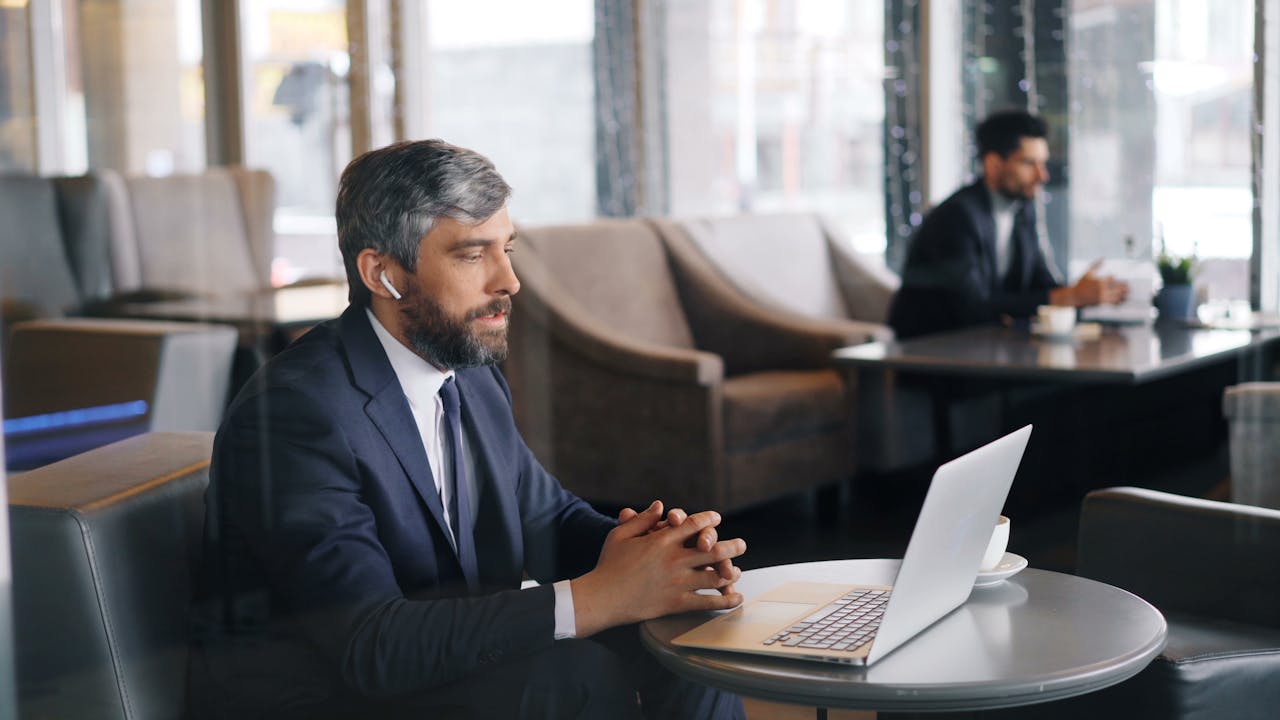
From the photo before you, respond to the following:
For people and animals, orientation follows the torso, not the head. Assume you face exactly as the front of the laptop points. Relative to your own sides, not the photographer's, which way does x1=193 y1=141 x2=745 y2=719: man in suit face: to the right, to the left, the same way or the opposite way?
the opposite way

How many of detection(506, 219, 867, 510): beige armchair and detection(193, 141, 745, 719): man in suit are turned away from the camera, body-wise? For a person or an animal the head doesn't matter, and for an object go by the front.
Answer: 0

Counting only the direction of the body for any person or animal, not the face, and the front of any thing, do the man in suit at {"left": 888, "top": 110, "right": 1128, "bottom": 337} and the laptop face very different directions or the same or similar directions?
very different directions

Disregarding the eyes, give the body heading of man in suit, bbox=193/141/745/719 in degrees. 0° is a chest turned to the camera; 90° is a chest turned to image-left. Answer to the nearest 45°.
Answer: approximately 315°

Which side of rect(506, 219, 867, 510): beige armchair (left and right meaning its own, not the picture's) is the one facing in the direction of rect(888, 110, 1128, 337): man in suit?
left

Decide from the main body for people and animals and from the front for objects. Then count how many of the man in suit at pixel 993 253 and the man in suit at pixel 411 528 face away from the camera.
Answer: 0

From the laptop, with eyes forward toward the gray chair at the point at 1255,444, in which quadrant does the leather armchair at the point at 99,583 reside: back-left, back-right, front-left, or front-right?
back-left

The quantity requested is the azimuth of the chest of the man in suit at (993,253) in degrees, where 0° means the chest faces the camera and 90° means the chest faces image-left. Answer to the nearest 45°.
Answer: approximately 315°
